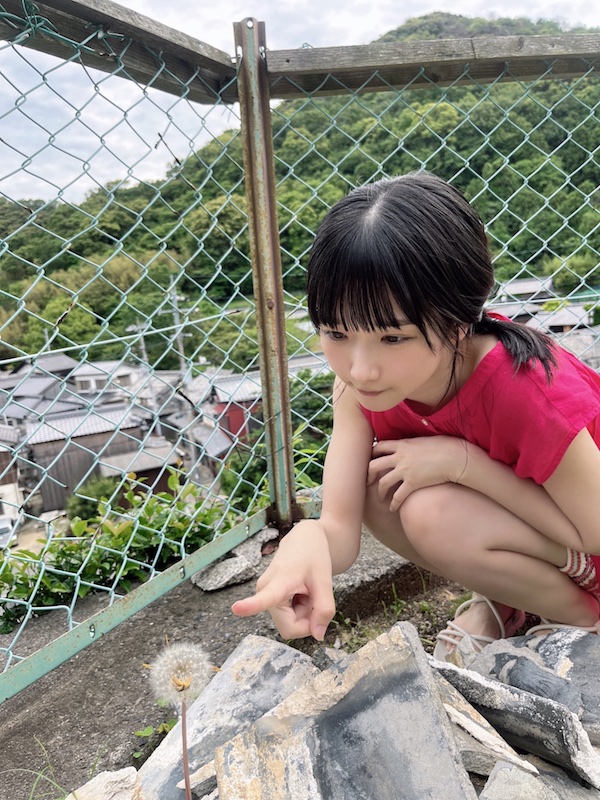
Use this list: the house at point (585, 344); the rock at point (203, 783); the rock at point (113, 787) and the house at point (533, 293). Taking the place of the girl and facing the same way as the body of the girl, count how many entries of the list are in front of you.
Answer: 2

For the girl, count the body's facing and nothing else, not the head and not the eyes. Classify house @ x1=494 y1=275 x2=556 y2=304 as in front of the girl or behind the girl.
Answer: behind

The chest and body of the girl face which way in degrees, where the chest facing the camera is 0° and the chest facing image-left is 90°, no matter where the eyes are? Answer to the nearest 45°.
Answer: approximately 45°

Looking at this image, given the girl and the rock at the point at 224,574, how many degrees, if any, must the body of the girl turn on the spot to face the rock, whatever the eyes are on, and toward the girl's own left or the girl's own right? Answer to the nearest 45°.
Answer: approximately 90° to the girl's own right

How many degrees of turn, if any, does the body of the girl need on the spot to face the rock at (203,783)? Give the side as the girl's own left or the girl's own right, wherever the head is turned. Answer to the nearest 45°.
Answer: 0° — they already face it

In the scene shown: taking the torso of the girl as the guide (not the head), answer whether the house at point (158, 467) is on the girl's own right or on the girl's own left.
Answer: on the girl's own right
